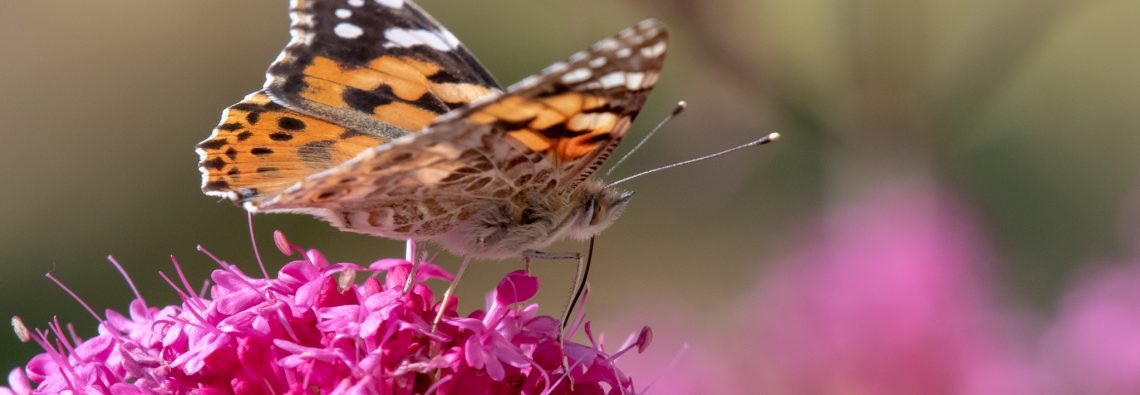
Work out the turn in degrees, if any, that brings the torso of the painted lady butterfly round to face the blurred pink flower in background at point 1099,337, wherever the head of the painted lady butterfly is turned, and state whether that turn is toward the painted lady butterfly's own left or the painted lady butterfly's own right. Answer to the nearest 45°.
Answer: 0° — it already faces it

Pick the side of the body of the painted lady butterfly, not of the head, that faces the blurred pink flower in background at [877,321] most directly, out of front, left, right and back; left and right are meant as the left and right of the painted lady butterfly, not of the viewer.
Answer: front

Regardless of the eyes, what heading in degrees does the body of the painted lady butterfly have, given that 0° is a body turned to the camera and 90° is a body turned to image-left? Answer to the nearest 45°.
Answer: approximately 270°
